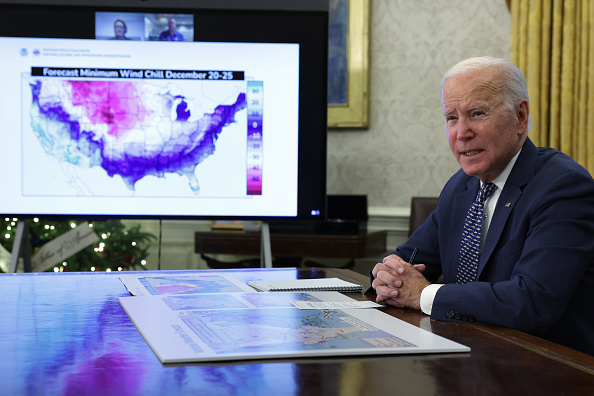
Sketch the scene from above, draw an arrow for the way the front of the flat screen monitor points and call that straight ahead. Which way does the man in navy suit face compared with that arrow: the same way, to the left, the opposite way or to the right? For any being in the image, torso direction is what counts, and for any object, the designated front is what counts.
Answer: to the right

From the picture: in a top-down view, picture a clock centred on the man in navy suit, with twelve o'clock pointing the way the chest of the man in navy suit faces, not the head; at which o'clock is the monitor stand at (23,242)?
The monitor stand is roughly at 2 o'clock from the man in navy suit.

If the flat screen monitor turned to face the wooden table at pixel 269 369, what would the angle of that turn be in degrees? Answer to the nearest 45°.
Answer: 0° — it already faces it

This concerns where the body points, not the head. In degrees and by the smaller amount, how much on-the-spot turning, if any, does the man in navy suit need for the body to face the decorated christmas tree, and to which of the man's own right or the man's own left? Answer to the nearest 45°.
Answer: approximately 90° to the man's own right

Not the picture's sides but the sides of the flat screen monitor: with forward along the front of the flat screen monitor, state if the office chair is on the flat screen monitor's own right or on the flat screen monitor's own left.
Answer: on the flat screen monitor's own left

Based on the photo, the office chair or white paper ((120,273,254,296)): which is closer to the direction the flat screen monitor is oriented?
the white paper

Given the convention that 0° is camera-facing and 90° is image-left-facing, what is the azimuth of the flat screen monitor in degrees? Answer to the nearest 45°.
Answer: approximately 0°
